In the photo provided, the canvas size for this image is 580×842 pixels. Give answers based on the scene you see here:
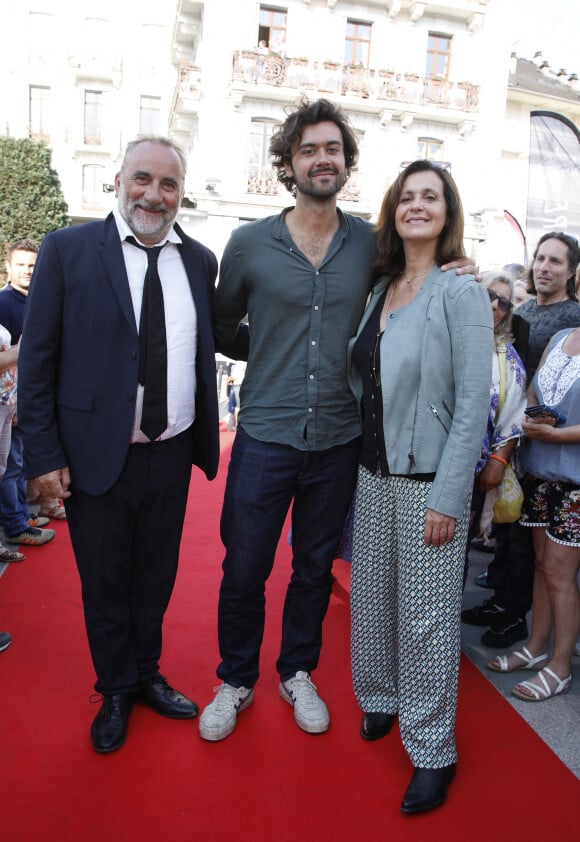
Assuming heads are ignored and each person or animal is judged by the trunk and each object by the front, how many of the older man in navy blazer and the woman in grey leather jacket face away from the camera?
0

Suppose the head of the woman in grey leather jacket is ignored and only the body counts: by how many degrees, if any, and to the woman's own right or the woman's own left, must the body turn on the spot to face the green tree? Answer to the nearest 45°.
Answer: approximately 90° to the woman's own right

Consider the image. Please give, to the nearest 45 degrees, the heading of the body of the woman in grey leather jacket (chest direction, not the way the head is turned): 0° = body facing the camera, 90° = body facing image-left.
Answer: approximately 45°

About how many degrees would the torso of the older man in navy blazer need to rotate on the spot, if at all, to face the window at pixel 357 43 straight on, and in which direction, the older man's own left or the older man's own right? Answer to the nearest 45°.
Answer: approximately 135° to the older man's own left

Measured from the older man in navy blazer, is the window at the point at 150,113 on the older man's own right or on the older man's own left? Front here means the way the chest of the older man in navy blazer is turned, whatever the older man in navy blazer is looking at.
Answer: on the older man's own left

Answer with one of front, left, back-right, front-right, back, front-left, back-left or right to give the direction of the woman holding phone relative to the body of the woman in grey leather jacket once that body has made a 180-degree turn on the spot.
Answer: front

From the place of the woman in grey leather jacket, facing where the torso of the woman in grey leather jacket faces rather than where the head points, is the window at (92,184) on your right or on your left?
on your right

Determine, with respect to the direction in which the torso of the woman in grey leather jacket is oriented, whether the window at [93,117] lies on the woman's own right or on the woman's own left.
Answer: on the woman's own right

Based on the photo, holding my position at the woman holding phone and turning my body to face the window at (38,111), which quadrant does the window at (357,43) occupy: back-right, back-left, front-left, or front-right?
front-right

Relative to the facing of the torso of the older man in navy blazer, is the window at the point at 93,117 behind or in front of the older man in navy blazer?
behind

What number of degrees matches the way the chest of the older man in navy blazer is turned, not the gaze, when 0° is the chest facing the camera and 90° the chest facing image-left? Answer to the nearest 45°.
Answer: approximately 315°
